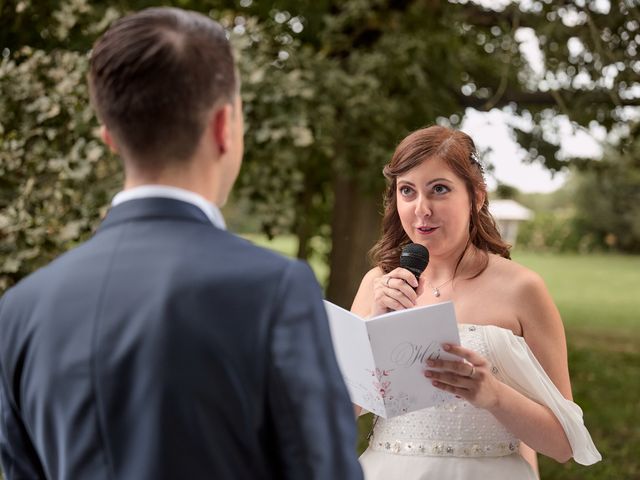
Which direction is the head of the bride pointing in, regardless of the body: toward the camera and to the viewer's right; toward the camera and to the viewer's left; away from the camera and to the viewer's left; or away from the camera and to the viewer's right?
toward the camera and to the viewer's left

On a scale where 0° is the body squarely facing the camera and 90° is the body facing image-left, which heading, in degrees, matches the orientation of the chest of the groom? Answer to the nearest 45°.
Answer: approximately 225°

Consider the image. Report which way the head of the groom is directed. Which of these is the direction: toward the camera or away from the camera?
away from the camera

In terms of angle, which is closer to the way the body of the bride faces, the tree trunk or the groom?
the groom

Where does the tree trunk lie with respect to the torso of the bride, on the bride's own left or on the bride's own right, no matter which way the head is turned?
on the bride's own right

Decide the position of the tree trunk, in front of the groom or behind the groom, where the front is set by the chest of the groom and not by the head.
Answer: in front

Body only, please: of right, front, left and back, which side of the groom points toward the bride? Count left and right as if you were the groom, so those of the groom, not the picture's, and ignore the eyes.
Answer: front

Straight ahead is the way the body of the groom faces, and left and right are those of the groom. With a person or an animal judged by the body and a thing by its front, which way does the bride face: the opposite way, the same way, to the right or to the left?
the opposite way

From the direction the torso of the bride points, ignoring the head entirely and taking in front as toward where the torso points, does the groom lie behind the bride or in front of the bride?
in front

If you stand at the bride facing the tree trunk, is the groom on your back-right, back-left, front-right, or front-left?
back-left
